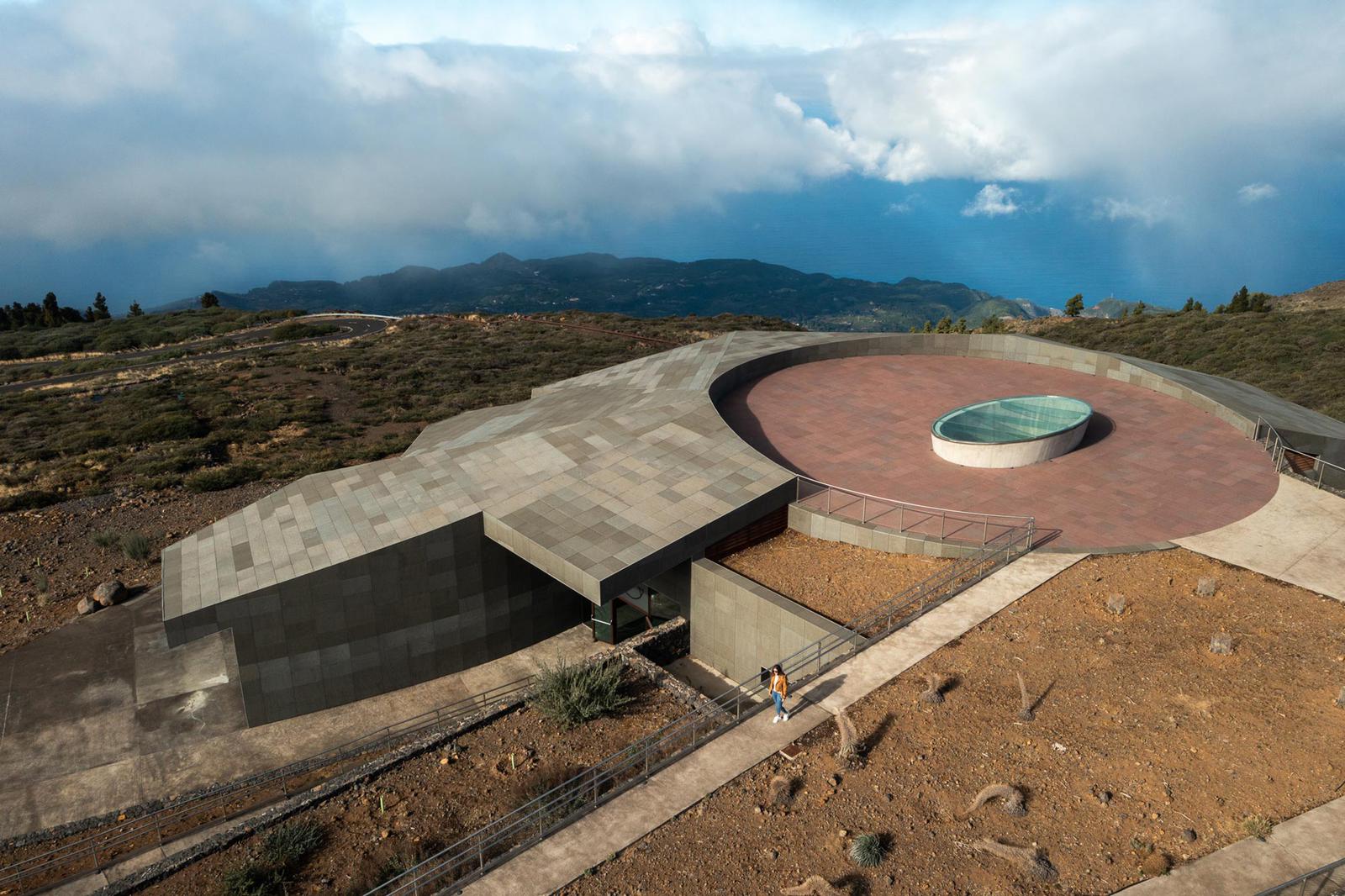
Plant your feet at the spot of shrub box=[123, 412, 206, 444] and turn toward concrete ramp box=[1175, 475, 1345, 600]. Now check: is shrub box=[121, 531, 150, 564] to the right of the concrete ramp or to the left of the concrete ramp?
right

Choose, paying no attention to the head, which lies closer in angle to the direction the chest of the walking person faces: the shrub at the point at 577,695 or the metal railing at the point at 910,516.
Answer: the shrub

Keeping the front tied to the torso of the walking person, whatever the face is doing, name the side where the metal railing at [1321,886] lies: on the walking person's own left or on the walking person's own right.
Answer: on the walking person's own left

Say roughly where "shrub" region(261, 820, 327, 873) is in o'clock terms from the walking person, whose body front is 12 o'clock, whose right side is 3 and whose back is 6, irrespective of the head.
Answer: The shrub is roughly at 1 o'clock from the walking person.

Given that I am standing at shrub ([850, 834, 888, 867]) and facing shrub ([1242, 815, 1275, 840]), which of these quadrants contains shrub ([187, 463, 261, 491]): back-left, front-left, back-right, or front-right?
back-left

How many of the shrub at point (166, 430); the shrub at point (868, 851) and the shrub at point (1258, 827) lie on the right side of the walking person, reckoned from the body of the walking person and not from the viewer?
1

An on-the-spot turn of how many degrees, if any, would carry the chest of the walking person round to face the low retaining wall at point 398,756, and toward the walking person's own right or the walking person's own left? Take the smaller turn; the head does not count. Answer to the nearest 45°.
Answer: approximately 45° to the walking person's own right

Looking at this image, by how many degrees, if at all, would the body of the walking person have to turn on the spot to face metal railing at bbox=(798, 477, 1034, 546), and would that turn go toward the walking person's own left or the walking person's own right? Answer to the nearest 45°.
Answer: approximately 180°

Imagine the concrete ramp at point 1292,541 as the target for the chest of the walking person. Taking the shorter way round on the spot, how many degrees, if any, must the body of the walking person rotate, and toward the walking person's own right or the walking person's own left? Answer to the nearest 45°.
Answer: approximately 180°

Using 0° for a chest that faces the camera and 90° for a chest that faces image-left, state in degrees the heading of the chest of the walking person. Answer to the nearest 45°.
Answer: approximately 45°

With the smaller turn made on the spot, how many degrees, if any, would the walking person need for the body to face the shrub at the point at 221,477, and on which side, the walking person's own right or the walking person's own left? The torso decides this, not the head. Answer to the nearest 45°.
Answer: approximately 90° to the walking person's own right
